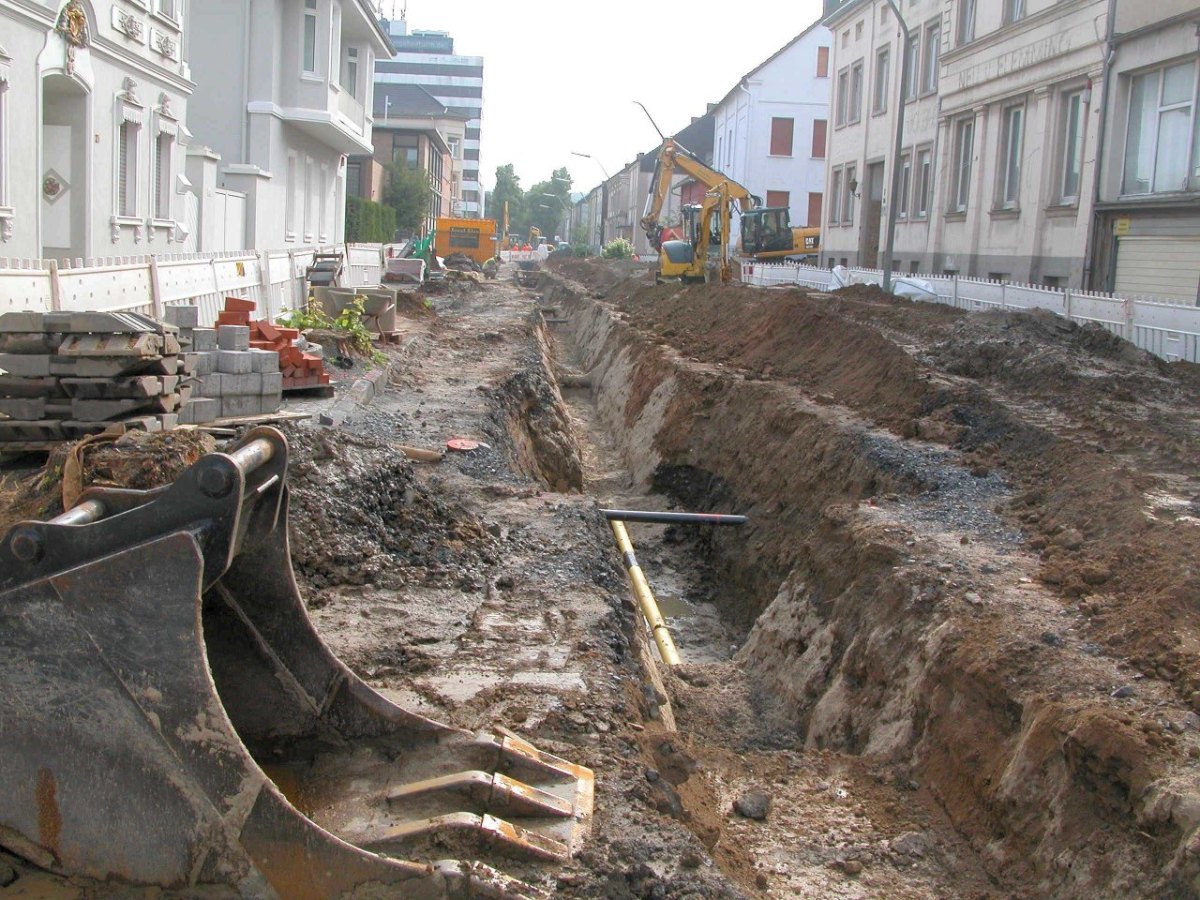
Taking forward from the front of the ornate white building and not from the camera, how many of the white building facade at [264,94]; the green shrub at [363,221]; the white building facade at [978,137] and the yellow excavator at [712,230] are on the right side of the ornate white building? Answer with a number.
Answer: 0

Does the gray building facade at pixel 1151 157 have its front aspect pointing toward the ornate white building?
yes

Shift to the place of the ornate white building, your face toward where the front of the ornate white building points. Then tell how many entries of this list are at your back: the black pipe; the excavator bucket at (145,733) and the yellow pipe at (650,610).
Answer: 0

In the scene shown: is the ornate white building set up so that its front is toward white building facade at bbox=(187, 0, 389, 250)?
no

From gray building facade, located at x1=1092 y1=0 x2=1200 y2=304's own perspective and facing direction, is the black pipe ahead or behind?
ahead

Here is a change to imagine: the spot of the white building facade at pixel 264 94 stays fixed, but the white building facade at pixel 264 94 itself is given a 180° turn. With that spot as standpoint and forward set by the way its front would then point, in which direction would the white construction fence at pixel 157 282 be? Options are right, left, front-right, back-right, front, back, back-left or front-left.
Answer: back-left

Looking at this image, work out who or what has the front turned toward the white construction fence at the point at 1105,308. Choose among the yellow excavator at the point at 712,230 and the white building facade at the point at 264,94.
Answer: the white building facade

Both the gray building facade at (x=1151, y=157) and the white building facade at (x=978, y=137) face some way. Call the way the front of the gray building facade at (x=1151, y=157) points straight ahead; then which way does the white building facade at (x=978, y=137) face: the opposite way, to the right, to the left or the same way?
the same way

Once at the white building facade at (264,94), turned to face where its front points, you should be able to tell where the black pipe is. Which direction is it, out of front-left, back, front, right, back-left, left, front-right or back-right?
front-right

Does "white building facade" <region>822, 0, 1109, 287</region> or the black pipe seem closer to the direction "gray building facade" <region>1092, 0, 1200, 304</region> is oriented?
the black pipe

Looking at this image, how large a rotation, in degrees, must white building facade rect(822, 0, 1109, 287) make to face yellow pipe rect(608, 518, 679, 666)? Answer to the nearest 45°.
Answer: approximately 45° to its left

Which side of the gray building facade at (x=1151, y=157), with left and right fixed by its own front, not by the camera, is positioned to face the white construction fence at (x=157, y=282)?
front

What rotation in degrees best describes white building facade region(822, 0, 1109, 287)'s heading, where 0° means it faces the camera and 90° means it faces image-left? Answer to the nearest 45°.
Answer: approximately 45°
